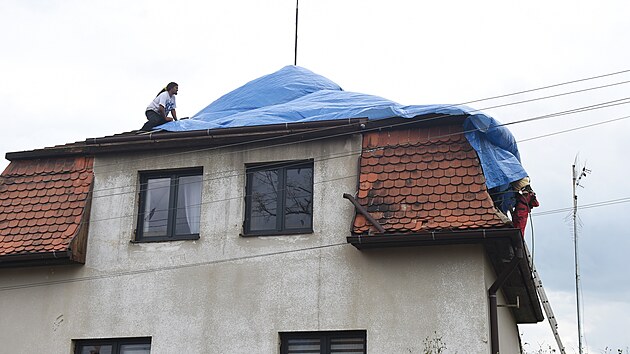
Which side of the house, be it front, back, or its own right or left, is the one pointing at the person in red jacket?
left

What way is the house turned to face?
toward the camera

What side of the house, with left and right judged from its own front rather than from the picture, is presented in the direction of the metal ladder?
left
